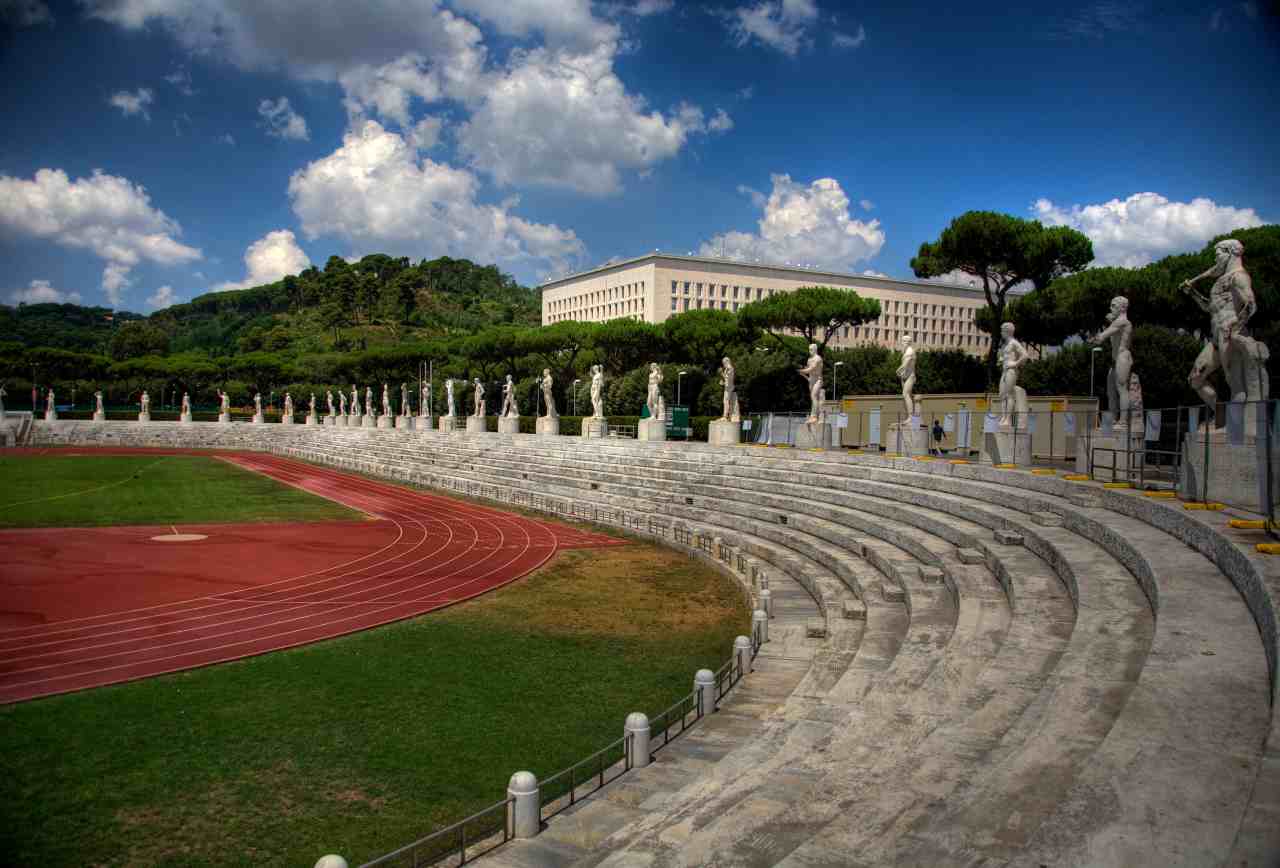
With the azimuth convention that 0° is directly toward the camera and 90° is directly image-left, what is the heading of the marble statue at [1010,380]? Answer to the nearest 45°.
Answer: approximately 45°

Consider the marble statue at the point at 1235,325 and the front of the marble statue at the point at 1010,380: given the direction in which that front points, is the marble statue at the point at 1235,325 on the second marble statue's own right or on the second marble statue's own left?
on the second marble statue's own left

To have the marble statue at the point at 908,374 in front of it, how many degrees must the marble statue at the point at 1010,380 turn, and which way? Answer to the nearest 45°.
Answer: approximately 90° to its right

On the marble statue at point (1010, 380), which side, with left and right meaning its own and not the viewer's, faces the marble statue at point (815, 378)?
right

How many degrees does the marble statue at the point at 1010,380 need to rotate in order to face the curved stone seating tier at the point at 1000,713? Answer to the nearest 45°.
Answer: approximately 45° to its left

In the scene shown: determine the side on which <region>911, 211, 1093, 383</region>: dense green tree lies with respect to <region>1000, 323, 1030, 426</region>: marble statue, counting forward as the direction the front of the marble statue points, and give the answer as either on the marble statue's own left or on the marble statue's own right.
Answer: on the marble statue's own right
